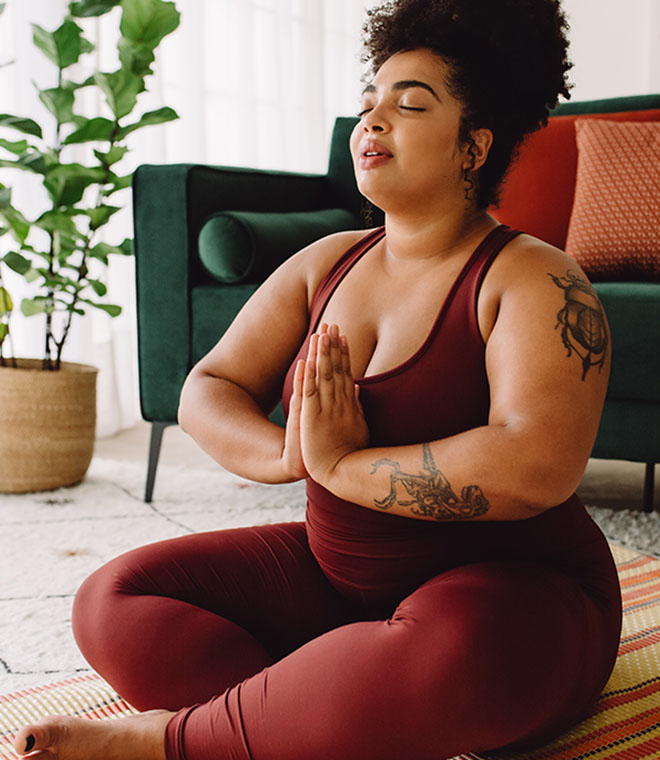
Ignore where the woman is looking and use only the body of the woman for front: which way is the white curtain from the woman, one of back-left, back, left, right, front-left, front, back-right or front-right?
back-right

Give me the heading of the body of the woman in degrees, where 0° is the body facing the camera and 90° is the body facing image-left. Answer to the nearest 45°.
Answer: approximately 45°

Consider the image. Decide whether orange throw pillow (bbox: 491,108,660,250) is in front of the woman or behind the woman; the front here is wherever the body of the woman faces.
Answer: behind

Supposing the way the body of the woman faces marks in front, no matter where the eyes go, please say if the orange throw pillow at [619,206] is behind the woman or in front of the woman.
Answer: behind

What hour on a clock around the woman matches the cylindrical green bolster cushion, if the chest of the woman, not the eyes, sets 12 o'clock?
The cylindrical green bolster cushion is roughly at 4 o'clock from the woman.
